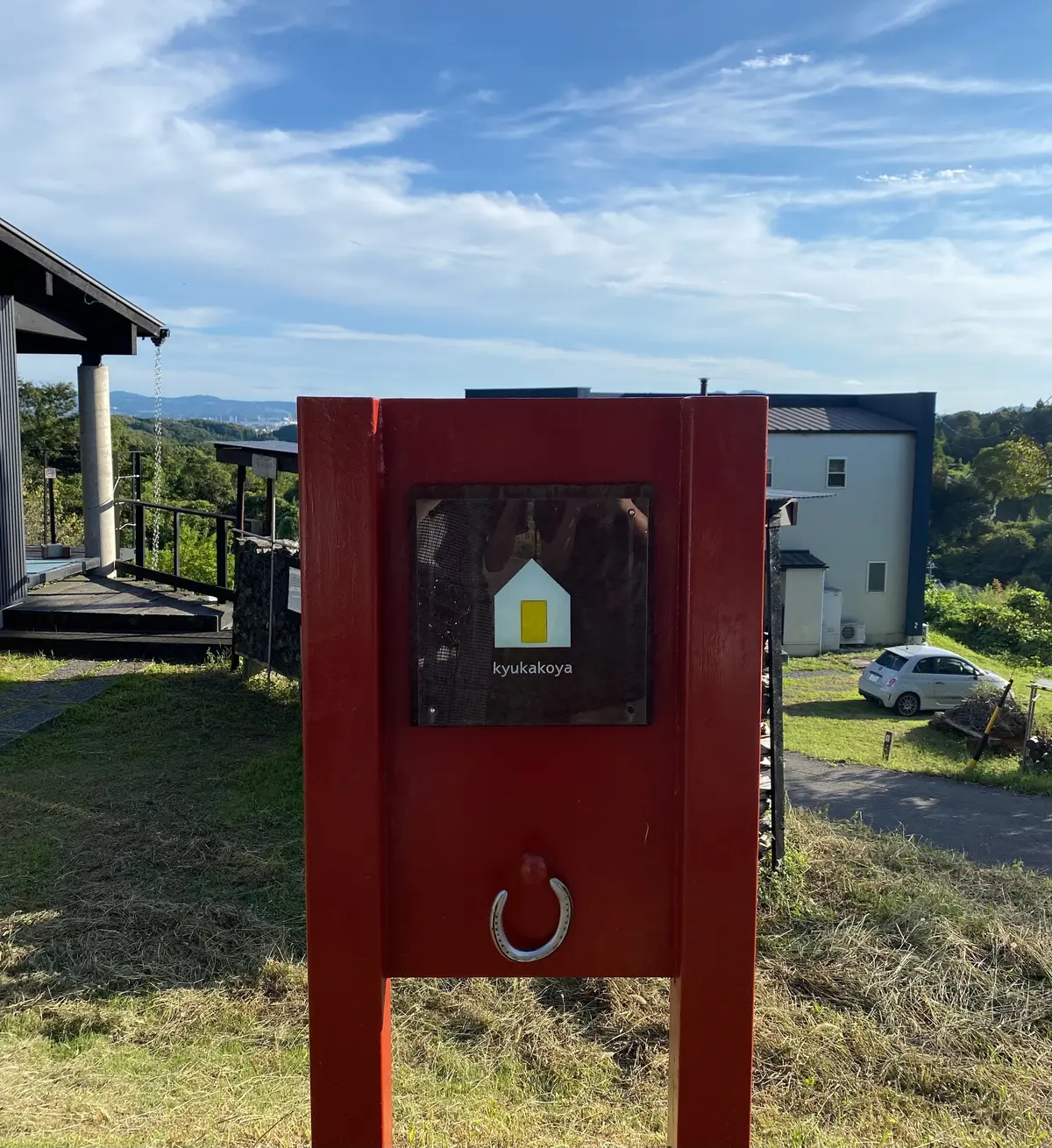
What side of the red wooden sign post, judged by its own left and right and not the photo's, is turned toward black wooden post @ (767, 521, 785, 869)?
back

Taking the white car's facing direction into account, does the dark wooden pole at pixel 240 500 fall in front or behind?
behind

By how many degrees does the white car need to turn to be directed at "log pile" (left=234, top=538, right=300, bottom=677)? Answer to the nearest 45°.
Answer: approximately 180°

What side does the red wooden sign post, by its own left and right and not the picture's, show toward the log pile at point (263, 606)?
back

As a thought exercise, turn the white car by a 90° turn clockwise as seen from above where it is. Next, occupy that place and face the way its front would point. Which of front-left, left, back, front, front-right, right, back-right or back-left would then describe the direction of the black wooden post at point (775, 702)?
front-right

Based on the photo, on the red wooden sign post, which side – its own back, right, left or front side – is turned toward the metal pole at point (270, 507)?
back

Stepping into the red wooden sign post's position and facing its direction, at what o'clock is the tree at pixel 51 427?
The tree is roughly at 5 o'clock from the red wooden sign post.

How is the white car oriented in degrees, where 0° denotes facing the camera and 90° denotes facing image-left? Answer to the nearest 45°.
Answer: approximately 225°

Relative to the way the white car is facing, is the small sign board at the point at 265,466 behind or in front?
behind

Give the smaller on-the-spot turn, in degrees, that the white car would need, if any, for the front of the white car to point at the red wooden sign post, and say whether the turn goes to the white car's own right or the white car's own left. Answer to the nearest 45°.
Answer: approximately 135° to the white car's own right

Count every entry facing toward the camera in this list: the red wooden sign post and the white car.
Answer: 1

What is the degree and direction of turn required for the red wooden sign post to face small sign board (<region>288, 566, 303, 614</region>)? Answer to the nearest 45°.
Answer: approximately 180°
